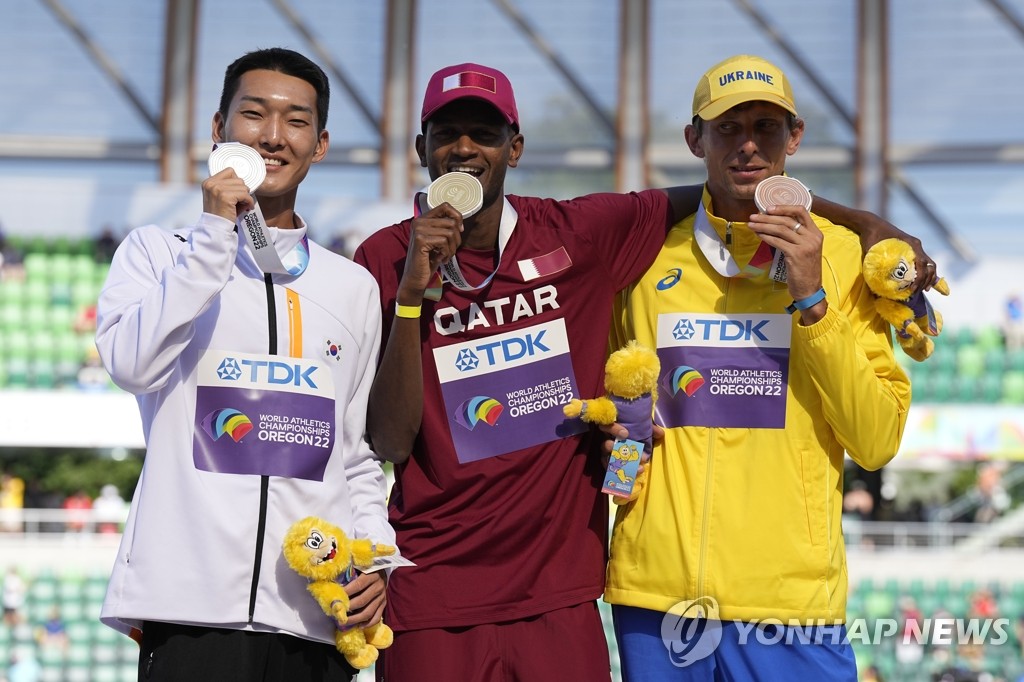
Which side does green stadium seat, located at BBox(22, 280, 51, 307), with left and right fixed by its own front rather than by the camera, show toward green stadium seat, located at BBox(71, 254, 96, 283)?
left

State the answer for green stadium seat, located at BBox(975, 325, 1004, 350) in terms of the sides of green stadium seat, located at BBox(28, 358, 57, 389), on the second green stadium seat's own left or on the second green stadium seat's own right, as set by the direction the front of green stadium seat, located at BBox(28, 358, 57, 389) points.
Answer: on the second green stadium seat's own left

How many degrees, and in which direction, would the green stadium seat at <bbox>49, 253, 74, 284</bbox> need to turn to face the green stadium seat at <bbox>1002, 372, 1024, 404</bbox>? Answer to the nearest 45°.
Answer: approximately 45° to its left
